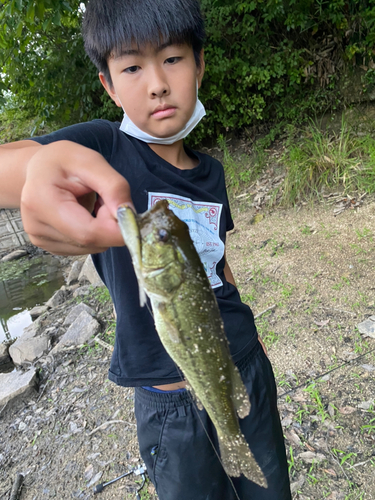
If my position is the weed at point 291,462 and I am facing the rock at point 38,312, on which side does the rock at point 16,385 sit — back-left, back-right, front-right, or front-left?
front-left

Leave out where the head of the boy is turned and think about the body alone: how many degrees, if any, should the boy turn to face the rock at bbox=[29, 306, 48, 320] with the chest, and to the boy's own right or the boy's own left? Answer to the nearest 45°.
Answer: approximately 180°

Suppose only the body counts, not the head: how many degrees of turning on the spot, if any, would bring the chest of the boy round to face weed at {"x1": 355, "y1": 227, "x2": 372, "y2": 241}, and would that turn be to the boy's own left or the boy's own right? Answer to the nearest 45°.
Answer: approximately 90° to the boy's own left

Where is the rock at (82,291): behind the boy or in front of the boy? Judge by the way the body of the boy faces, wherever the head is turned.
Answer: behind

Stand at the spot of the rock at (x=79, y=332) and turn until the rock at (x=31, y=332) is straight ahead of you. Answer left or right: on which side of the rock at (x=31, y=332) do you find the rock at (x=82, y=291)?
right

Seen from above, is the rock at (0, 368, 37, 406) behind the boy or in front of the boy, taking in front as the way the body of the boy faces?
behind

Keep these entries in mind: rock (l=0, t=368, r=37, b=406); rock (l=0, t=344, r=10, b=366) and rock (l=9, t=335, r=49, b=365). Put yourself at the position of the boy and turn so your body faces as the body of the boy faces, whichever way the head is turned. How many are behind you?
3

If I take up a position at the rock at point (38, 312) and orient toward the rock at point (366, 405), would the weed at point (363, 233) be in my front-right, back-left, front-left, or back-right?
front-left

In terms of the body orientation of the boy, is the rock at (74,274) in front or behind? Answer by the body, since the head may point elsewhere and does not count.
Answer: behind

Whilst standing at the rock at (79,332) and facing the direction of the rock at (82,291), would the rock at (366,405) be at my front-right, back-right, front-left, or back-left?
back-right
